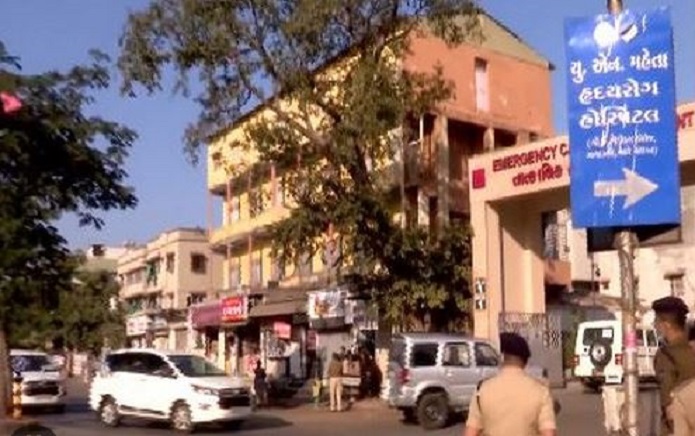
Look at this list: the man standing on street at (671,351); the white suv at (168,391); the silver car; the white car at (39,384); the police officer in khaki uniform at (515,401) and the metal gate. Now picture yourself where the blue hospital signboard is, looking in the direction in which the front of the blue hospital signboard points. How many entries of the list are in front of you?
2

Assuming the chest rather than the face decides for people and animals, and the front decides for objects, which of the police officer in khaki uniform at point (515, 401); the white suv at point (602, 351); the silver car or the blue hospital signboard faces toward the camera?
the blue hospital signboard

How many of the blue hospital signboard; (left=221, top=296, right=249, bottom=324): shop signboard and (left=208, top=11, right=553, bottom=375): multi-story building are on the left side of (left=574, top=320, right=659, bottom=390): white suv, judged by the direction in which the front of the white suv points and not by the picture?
2

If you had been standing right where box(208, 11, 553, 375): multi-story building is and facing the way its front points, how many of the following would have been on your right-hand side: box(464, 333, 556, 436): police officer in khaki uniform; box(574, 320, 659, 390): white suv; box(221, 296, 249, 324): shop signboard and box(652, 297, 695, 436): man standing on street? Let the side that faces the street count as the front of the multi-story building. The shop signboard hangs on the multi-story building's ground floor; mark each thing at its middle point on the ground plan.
1

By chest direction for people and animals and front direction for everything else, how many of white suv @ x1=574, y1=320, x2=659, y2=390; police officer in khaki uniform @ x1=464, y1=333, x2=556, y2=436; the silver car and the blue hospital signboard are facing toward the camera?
1

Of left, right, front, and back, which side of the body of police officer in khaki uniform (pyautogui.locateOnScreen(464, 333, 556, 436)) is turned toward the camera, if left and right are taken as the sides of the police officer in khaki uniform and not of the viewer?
back

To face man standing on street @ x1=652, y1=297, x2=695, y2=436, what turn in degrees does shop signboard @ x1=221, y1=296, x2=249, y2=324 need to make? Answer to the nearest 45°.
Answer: approximately 45° to its left

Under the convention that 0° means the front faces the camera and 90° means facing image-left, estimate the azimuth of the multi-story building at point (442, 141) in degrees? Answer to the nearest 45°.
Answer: approximately 45°

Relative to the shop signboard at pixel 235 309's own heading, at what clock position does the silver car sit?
The silver car is roughly at 10 o'clock from the shop signboard.

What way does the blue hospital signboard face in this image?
toward the camera

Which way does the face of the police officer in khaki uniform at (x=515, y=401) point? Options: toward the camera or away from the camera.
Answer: away from the camera

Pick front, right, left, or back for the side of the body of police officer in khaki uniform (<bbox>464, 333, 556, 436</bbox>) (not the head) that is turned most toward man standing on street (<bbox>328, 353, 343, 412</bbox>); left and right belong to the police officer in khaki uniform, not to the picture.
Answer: front

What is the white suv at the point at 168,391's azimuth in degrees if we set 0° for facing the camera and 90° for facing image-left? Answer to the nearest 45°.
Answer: approximately 315°

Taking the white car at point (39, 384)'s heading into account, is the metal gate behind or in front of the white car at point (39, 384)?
in front

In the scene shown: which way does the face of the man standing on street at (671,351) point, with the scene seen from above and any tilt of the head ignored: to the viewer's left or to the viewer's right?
to the viewer's left

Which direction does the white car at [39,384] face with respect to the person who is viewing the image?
facing the viewer and to the right of the viewer

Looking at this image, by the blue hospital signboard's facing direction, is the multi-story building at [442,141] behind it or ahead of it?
behind

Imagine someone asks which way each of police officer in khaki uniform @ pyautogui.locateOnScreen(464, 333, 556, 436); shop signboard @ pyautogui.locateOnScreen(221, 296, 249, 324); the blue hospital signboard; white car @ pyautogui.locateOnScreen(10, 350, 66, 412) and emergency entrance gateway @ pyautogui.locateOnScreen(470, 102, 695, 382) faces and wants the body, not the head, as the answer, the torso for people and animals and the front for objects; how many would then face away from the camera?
1

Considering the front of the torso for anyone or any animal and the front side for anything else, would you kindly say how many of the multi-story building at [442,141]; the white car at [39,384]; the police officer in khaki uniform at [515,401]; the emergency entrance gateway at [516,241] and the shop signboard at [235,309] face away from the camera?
1

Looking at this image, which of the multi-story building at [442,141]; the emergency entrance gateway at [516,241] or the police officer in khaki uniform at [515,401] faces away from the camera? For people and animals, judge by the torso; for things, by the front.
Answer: the police officer in khaki uniform
